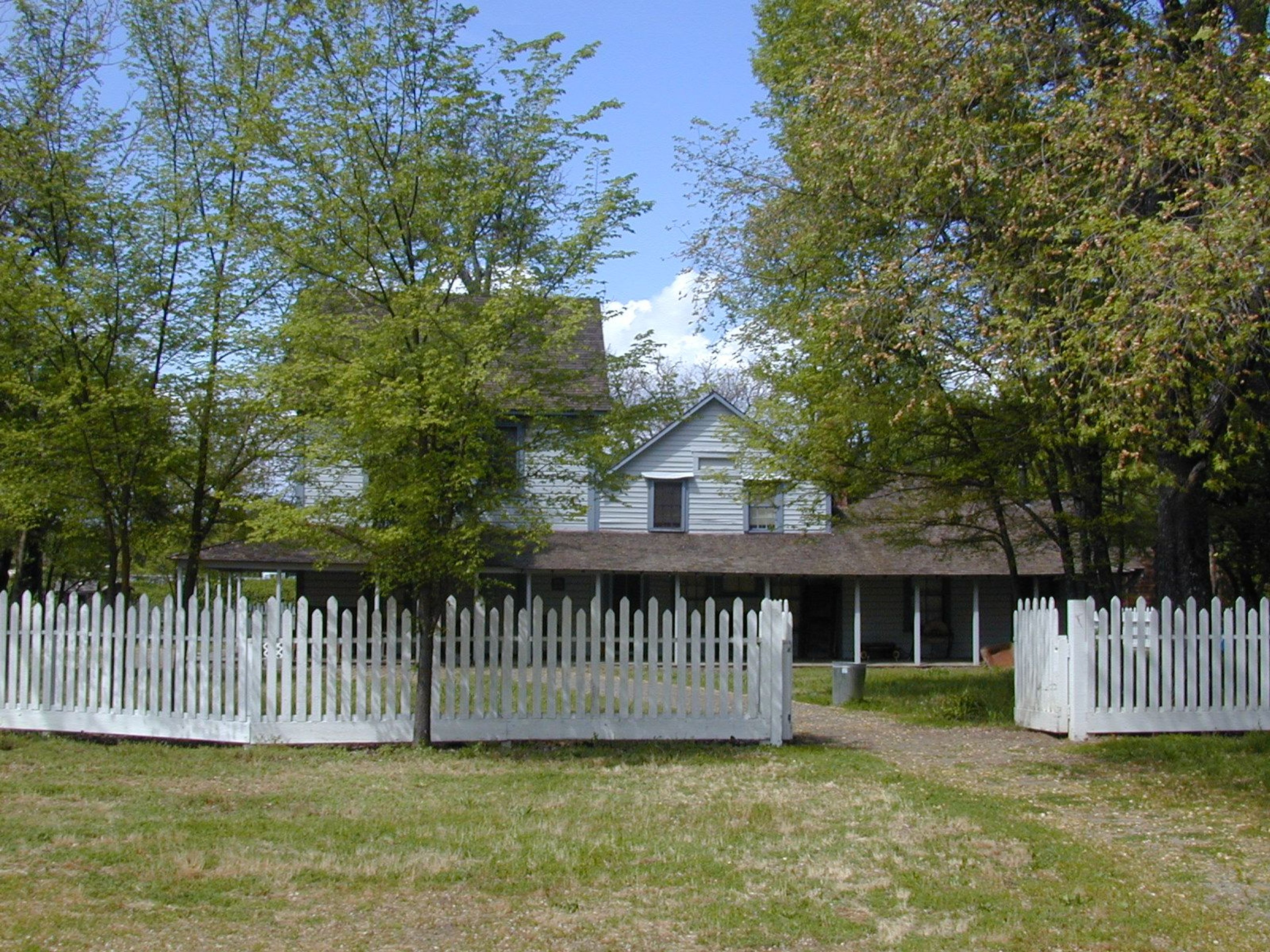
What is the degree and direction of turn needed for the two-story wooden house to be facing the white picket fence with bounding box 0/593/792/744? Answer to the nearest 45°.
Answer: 0° — it already faces it

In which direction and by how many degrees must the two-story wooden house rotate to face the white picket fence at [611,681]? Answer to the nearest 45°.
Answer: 0° — it already faces it

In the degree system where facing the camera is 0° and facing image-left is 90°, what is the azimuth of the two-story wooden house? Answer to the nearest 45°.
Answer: approximately 0°
